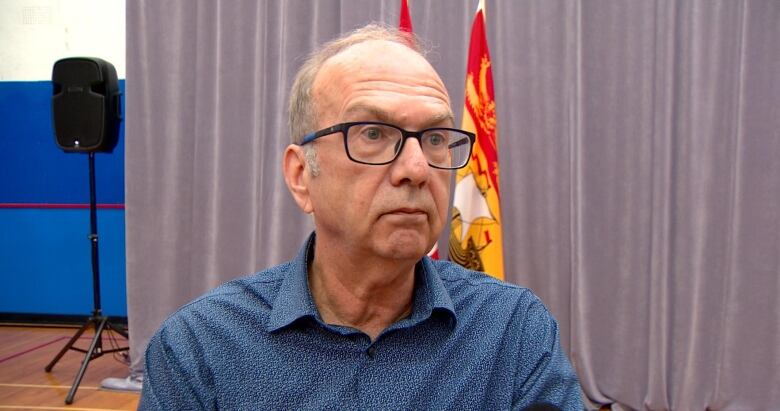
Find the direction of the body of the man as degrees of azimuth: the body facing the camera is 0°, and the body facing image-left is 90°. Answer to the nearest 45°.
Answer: approximately 0°

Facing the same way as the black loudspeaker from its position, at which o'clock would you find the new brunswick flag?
The new brunswick flag is roughly at 9 o'clock from the black loudspeaker.

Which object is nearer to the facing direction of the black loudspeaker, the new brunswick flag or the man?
the man

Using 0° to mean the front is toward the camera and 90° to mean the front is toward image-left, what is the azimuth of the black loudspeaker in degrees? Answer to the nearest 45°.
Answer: approximately 45°

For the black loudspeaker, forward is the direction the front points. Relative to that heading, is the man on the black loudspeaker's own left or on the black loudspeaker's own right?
on the black loudspeaker's own left

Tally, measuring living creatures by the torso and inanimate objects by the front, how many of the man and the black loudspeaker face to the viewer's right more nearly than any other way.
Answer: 0

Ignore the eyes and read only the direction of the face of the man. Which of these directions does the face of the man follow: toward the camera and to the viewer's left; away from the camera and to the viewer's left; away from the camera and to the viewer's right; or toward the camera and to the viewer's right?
toward the camera and to the viewer's right

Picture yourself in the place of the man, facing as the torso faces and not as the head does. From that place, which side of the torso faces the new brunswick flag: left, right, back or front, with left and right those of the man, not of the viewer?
back

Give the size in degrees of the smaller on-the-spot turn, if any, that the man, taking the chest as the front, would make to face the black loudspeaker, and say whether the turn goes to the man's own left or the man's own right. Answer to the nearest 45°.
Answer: approximately 135° to the man's own right
